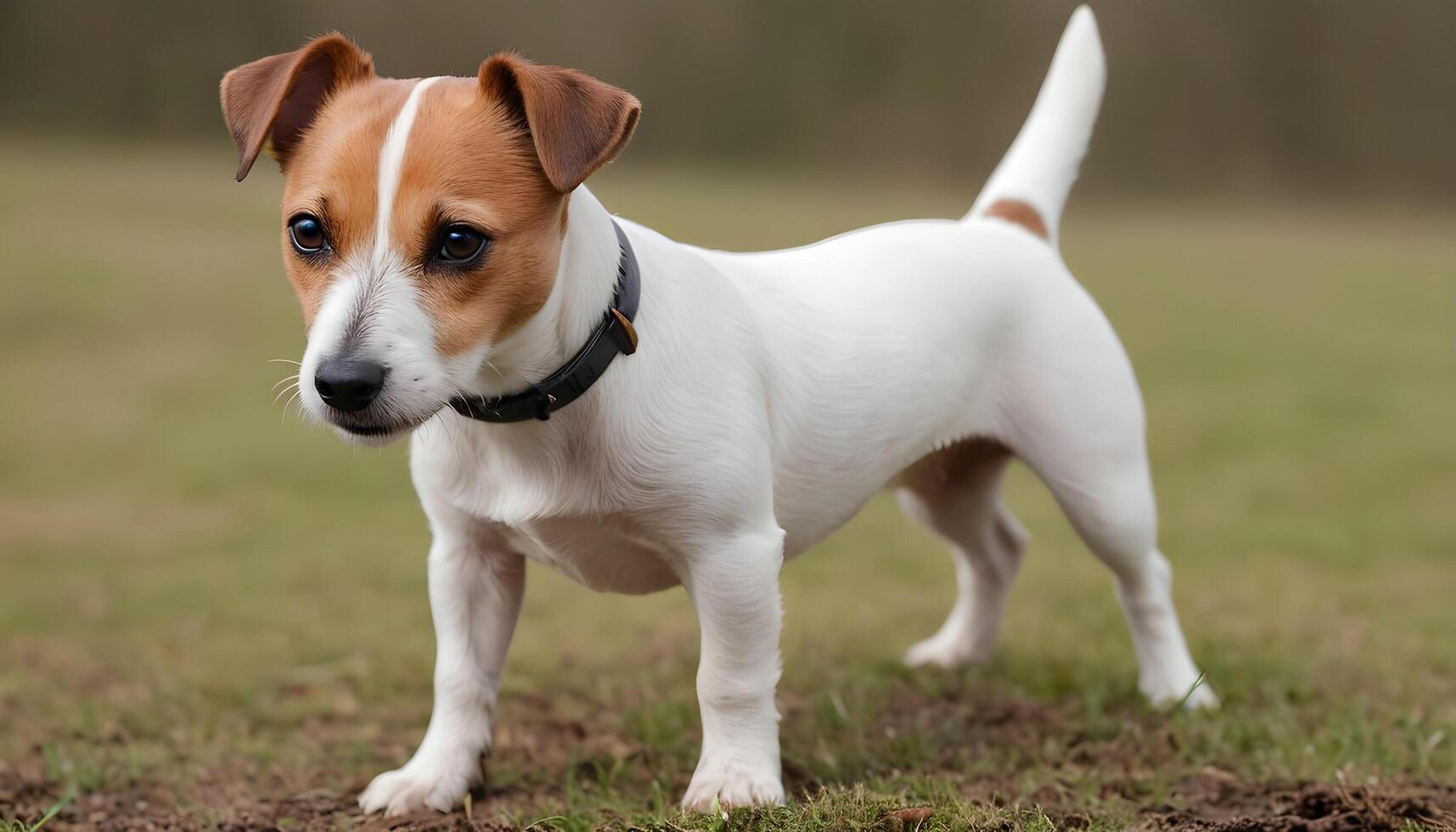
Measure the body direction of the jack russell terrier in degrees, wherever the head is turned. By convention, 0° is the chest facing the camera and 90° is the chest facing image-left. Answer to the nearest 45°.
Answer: approximately 45°
